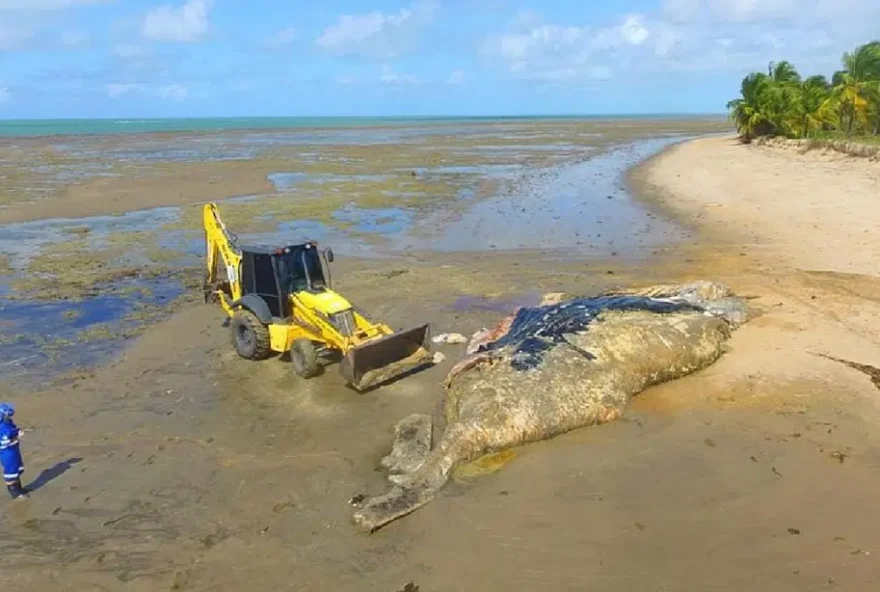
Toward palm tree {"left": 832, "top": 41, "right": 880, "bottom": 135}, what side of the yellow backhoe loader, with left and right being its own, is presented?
left

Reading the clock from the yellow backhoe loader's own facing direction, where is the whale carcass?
The whale carcass is roughly at 12 o'clock from the yellow backhoe loader.

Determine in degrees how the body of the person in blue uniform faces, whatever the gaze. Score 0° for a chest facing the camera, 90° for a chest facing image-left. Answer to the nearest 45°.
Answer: approximately 270°

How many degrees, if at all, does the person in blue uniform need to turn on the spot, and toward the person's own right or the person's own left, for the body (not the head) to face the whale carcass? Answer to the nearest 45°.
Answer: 0° — they already face it

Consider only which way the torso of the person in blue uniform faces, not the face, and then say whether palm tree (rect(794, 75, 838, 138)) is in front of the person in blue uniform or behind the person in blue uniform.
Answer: in front

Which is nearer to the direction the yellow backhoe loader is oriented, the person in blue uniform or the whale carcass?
the whale carcass

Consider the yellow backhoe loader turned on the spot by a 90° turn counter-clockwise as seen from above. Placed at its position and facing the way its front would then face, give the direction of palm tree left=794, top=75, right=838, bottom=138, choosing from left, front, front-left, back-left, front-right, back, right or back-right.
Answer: front

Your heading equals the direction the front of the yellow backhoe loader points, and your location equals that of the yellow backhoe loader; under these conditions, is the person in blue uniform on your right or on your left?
on your right

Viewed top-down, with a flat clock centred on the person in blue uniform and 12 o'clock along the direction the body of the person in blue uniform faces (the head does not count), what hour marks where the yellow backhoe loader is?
The yellow backhoe loader is roughly at 11 o'clock from the person in blue uniform.
